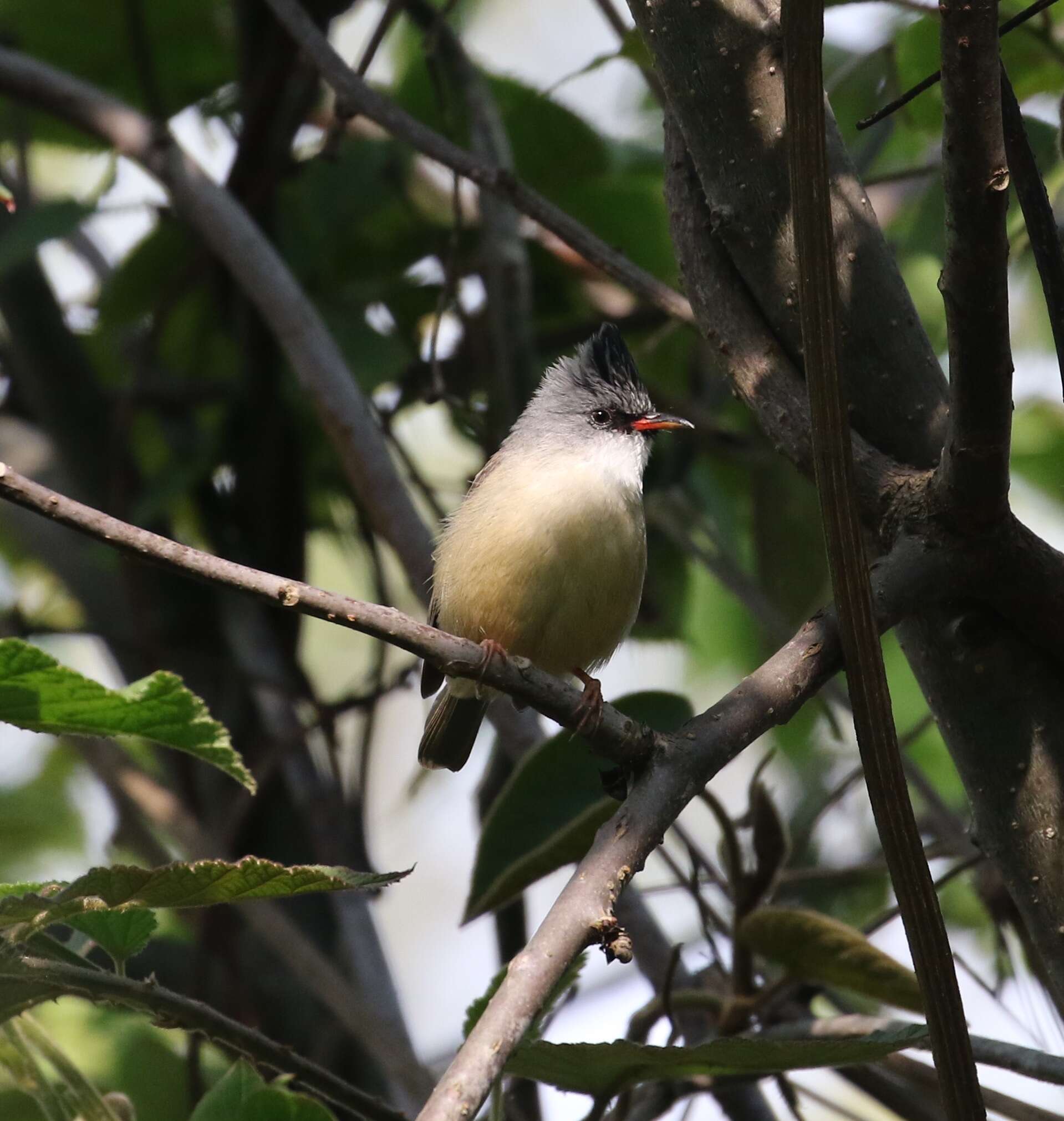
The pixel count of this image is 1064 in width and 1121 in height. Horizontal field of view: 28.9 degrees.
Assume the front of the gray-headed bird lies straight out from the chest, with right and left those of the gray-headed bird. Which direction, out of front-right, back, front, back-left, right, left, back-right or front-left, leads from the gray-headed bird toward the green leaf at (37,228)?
back-right

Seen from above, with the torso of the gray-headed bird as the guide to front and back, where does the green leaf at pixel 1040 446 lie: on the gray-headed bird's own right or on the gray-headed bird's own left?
on the gray-headed bird's own left

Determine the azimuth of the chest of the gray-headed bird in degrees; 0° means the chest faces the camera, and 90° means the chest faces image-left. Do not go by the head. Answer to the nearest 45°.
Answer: approximately 315°
